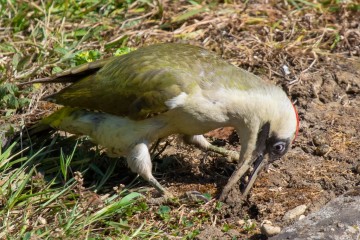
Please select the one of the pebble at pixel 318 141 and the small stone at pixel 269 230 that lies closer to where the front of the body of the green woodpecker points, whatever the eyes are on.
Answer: the pebble

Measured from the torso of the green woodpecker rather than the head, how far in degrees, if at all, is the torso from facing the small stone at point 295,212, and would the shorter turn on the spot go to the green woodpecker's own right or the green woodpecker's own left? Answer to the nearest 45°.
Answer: approximately 45° to the green woodpecker's own right

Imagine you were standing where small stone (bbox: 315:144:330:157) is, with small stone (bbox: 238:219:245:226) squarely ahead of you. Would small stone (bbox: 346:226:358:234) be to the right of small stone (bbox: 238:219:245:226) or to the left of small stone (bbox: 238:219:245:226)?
left

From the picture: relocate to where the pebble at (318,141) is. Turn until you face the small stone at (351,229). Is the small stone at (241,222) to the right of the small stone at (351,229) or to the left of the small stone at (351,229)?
right

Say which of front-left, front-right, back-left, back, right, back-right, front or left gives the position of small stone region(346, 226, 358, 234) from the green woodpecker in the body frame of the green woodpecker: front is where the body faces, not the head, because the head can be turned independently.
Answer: front-right

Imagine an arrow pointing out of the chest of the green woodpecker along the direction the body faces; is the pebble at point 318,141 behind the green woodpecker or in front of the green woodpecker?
in front

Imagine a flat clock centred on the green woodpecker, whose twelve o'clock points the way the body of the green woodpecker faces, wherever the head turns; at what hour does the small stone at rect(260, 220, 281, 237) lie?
The small stone is roughly at 2 o'clock from the green woodpecker.

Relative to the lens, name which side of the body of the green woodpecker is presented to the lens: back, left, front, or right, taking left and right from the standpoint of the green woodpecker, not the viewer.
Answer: right

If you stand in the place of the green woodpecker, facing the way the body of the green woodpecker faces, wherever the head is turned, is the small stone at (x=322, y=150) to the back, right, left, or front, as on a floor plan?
front
